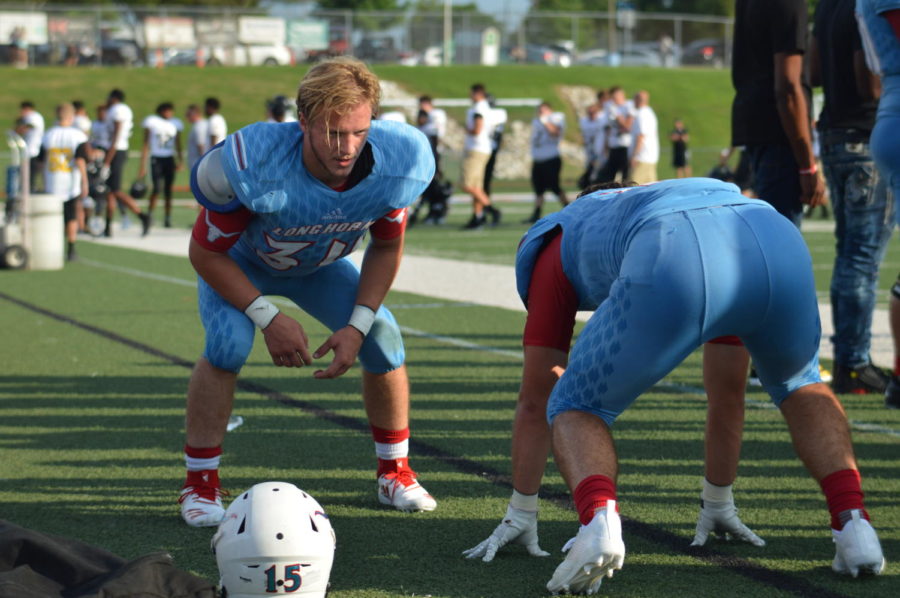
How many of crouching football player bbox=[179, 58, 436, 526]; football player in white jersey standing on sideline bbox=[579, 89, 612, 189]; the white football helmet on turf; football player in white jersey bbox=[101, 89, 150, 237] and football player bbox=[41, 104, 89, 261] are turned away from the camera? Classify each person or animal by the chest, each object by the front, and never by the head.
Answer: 2

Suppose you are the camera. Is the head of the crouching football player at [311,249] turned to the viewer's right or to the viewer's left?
to the viewer's right

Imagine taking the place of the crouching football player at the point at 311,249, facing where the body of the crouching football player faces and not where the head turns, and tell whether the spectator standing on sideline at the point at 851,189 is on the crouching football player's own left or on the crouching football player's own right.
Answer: on the crouching football player's own left

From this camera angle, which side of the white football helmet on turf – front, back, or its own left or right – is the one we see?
back

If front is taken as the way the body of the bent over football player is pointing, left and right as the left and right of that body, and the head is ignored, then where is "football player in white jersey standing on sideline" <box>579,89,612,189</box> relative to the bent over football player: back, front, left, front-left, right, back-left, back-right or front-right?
front-right
